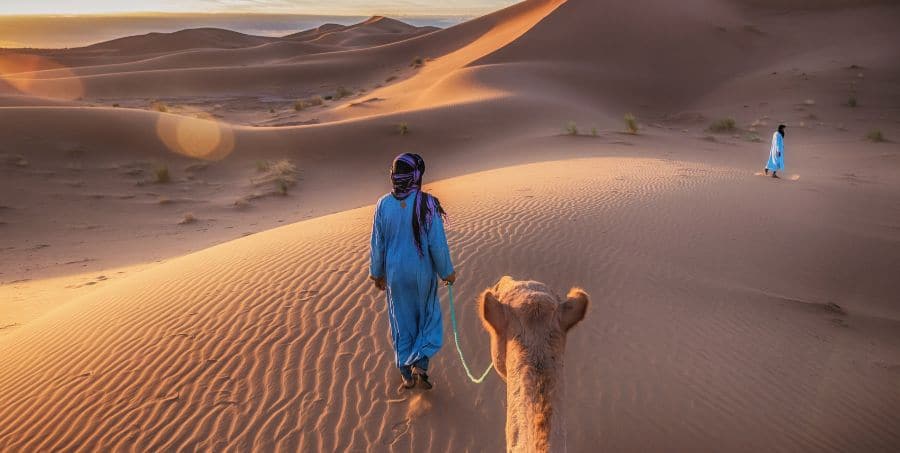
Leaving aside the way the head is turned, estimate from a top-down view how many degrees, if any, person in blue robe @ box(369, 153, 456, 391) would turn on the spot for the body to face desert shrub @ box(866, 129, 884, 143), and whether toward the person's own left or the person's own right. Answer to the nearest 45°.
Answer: approximately 45° to the person's own right

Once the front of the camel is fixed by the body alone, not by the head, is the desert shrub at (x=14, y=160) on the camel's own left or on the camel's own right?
on the camel's own left

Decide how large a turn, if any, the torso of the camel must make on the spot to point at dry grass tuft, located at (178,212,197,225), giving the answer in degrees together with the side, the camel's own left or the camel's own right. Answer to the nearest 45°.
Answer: approximately 45° to the camel's own left

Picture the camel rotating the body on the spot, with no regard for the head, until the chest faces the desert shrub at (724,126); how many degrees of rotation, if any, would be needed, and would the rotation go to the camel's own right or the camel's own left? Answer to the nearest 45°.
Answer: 0° — it already faces it

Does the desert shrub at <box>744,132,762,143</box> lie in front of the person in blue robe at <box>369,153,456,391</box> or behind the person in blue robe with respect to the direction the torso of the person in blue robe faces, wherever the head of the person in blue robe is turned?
in front

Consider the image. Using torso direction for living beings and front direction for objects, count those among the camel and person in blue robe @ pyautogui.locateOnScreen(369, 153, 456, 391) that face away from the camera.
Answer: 2

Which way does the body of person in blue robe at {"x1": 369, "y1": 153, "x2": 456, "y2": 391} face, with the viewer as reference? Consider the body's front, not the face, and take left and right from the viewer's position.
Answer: facing away from the viewer

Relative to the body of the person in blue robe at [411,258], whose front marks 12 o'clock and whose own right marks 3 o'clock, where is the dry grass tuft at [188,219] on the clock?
The dry grass tuft is roughly at 11 o'clock from the person in blue robe.

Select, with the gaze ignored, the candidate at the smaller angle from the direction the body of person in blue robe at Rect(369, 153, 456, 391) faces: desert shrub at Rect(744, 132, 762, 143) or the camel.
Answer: the desert shrub

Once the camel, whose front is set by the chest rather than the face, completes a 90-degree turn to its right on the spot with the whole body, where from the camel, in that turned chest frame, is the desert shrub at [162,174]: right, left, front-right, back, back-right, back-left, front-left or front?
back-left

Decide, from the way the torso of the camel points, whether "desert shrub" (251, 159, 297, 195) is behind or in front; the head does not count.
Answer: in front

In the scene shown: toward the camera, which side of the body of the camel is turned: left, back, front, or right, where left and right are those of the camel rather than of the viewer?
back
